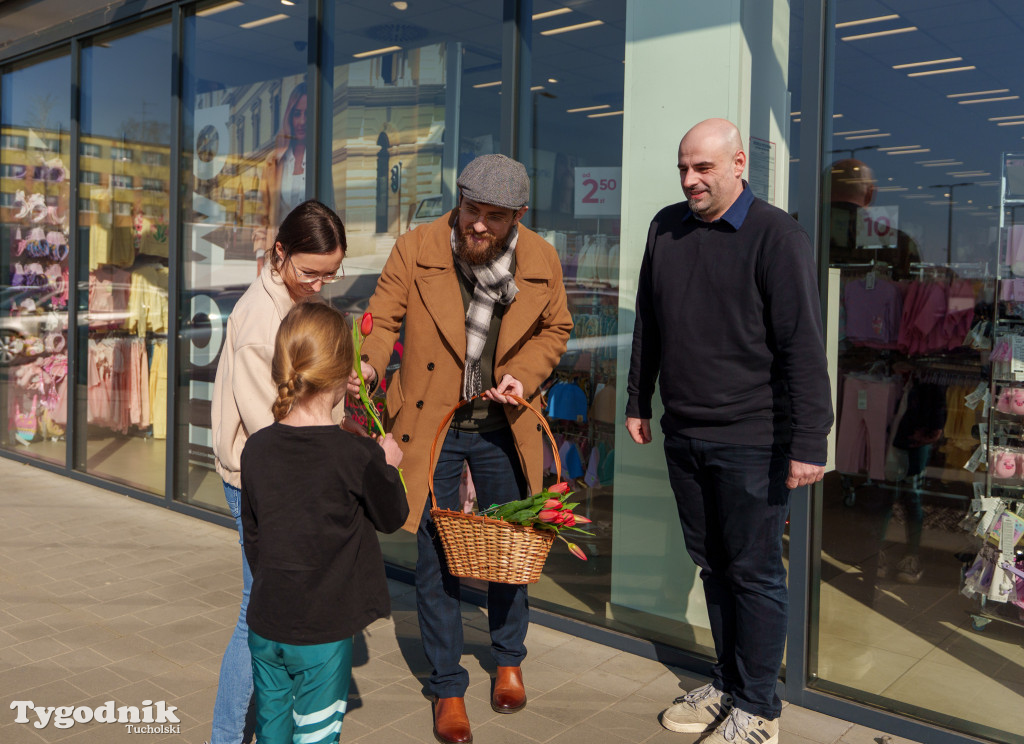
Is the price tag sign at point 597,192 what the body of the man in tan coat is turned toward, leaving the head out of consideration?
no

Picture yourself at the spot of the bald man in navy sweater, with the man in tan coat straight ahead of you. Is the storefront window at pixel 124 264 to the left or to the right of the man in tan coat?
right

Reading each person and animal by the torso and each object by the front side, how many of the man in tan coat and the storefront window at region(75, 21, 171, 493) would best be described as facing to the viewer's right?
0

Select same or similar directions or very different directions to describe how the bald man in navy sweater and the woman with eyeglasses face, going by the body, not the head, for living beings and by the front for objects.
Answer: very different directions

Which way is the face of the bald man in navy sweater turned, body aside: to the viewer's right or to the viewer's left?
to the viewer's left

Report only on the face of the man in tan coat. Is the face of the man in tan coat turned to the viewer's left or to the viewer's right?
to the viewer's left

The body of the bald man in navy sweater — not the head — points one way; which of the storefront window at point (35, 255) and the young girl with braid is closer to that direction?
the young girl with braid

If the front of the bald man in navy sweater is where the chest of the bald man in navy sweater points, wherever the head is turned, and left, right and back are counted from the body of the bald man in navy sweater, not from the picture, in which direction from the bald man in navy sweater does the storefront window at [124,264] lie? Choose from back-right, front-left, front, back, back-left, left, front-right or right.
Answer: right

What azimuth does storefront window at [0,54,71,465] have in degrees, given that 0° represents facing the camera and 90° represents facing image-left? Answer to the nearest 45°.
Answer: approximately 45°

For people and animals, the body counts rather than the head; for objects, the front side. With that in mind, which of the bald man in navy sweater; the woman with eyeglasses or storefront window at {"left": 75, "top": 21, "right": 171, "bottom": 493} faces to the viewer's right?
the woman with eyeglasses

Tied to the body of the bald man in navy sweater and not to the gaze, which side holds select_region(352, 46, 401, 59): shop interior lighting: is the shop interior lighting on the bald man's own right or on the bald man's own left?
on the bald man's own right

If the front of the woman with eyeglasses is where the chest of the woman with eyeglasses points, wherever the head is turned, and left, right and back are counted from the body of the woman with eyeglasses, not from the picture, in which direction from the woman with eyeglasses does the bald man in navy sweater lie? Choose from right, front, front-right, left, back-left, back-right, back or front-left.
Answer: front

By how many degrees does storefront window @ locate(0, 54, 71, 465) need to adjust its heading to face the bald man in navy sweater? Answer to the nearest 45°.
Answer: approximately 45° to its left

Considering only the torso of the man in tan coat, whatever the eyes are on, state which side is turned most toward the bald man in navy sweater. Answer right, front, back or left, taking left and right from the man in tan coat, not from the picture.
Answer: left

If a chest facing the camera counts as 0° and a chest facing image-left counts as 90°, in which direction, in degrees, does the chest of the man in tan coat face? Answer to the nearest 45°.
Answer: approximately 0°

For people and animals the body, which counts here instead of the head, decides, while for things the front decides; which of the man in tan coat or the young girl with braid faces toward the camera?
the man in tan coat

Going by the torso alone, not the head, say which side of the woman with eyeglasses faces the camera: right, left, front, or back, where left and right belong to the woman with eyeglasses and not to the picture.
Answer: right
